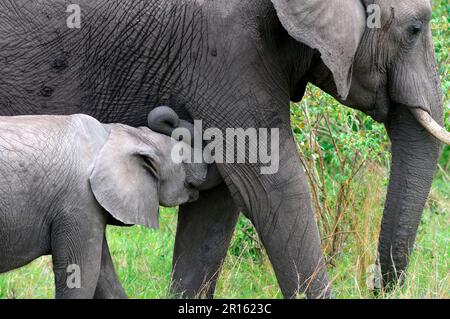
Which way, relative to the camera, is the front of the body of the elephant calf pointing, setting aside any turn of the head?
to the viewer's right

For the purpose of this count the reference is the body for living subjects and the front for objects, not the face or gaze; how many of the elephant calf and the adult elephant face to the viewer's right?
2

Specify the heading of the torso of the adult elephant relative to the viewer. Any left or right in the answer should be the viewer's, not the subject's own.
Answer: facing to the right of the viewer
